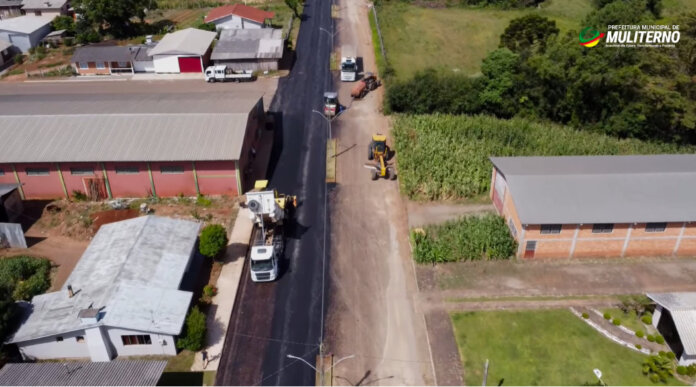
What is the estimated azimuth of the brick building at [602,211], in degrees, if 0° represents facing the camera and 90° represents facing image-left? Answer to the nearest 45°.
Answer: approximately 90°

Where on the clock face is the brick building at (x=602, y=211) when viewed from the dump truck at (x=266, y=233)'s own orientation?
The brick building is roughly at 9 o'clock from the dump truck.

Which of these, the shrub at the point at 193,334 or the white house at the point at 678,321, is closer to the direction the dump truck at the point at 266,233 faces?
the shrub

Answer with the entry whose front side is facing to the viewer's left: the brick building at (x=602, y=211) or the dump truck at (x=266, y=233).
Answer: the brick building

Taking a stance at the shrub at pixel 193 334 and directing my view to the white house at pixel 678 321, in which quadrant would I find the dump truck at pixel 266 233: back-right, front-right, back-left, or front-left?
front-left

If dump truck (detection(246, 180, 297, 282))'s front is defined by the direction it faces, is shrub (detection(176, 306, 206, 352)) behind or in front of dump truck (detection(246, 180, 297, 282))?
in front

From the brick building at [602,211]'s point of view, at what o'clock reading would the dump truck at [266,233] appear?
The dump truck is roughly at 11 o'clock from the brick building.

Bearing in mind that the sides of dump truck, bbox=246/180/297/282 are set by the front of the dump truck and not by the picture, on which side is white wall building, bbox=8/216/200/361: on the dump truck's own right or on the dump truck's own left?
on the dump truck's own right

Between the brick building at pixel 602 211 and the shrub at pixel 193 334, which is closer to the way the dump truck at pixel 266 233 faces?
the shrub

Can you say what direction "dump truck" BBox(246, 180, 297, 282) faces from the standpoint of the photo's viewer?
facing the viewer

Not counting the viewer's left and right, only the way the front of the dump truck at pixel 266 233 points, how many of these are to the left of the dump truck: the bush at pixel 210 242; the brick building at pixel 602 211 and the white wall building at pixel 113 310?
1

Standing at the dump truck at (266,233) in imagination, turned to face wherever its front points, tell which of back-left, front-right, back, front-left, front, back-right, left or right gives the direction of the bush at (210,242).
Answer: right

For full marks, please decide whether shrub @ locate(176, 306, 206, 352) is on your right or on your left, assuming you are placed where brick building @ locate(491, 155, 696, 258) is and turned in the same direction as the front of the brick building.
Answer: on your left
